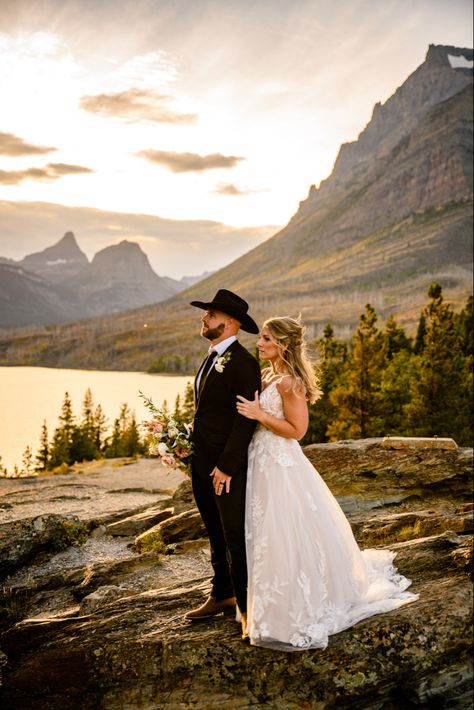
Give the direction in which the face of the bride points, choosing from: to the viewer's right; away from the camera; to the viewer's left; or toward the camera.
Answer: to the viewer's left

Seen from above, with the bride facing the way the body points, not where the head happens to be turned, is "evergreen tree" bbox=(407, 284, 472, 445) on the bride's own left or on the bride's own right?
on the bride's own right

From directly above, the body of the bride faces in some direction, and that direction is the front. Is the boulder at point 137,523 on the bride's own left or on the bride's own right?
on the bride's own right

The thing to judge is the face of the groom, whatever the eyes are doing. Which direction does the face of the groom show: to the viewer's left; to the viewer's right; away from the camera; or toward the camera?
to the viewer's left

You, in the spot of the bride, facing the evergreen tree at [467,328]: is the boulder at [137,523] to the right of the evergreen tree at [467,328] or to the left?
left

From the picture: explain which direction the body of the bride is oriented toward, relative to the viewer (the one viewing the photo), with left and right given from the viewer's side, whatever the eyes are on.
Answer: facing to the left of the viewer
